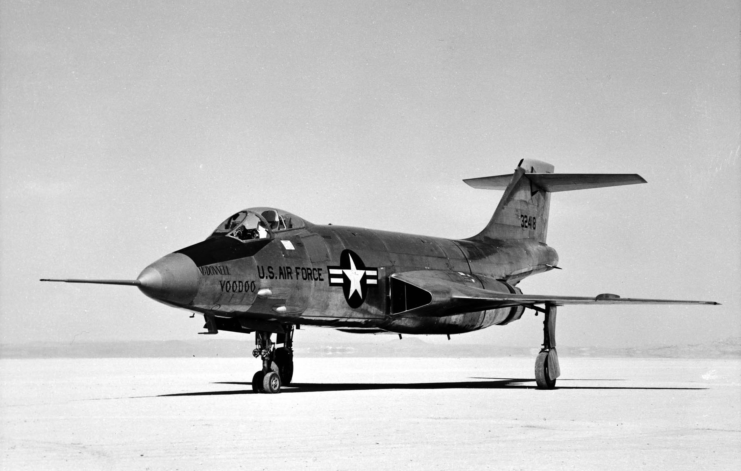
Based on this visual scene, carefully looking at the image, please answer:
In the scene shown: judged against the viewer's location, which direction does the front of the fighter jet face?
facing the viewer and to the left of the viewer
